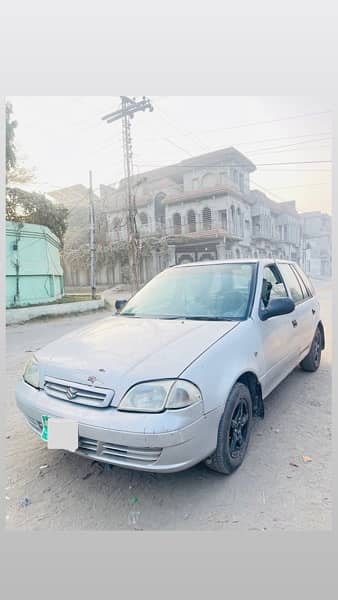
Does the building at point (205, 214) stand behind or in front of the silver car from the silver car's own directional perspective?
behind

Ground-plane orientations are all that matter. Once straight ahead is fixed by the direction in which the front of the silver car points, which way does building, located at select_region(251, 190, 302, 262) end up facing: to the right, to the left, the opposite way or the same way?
to the left

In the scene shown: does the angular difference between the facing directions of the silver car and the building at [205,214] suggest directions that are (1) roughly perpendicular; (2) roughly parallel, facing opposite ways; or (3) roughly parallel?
roughly parallel

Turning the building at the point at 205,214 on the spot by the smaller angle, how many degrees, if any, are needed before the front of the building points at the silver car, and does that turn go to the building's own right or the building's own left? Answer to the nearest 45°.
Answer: approximately 45° to the building's own left

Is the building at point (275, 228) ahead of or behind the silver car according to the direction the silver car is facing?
behind

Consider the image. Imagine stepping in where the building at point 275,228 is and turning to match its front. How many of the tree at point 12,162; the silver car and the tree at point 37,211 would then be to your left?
0

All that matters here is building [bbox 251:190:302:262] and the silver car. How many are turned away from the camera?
0

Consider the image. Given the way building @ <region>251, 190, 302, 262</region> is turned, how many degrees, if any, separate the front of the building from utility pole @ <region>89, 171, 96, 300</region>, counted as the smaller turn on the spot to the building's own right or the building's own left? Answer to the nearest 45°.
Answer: approximately 45° to the building's own right

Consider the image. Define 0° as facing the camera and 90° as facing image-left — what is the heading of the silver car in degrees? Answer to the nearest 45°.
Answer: approximately 45°

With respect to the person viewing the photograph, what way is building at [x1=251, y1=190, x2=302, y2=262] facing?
facing the viewer and to the right of the viewer

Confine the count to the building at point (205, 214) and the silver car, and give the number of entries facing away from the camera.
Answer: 0

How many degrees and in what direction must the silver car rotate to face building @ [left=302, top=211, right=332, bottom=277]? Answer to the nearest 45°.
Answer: approximately 180°

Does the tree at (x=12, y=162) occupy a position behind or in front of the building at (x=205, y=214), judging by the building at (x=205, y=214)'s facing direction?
in front
